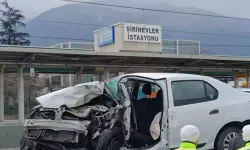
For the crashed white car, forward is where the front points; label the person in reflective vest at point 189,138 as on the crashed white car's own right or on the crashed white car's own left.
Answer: on the crashed white car's own left

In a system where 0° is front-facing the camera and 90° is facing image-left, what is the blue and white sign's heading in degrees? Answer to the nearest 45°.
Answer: approximately 45°

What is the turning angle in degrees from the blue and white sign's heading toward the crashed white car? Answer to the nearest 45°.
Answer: approximately 45° to its left

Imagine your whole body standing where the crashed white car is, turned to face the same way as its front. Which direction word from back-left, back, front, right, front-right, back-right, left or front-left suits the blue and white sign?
back-right

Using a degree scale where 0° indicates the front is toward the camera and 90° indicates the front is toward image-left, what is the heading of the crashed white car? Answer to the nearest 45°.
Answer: approximately 45°
